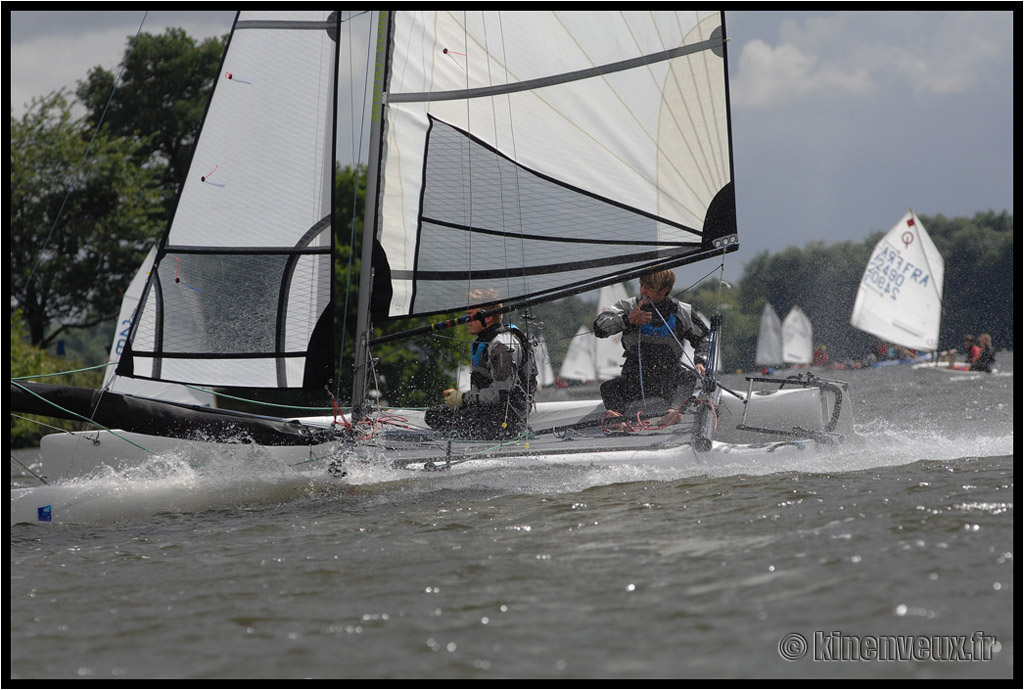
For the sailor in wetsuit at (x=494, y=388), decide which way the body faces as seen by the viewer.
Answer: to the viewer's left

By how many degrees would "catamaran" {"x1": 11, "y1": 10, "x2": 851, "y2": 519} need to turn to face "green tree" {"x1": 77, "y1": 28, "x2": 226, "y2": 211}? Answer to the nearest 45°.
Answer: approximately 90° to its right

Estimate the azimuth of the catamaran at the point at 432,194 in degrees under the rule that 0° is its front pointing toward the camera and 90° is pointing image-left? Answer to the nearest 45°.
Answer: approximately 90°

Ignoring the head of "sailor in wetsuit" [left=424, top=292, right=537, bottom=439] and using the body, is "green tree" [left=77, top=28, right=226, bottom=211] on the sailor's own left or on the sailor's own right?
on the sailor's own right

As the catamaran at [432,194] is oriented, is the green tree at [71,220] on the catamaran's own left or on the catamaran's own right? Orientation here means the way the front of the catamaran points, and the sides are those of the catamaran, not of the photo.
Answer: on the catamaran's own right
